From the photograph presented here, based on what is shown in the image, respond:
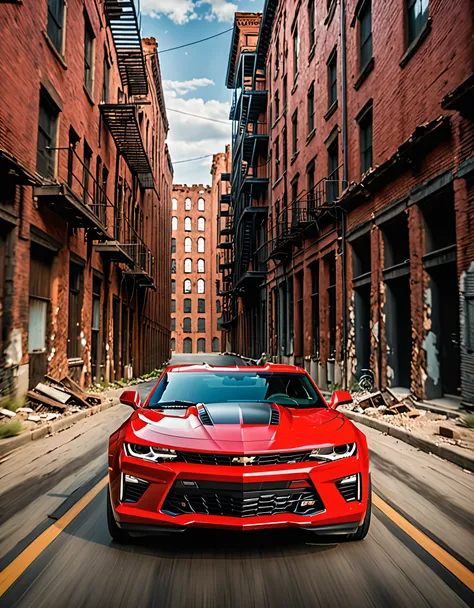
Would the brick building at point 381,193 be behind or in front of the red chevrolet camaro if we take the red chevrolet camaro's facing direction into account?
behind

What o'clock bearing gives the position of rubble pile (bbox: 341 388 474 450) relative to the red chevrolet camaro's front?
The rubble pile is roughly at 7 o'clock from the red chevrolet camaro.

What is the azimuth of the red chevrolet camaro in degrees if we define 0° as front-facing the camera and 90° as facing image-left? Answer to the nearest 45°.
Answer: approximately 0°

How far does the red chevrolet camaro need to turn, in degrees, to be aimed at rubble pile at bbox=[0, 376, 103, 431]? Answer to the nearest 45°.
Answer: approximately 135° to its right

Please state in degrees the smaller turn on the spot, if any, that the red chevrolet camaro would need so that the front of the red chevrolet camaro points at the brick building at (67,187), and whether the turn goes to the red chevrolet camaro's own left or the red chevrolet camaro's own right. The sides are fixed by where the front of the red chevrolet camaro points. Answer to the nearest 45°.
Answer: approximately 135° to the red chevrolet camaro's own right

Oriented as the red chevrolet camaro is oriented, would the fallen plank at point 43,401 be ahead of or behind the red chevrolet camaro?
behind
